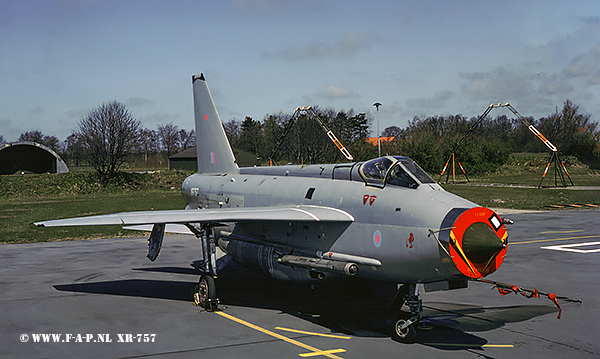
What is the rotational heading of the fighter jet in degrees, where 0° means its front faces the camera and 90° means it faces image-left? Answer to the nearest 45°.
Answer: approximately 315°
